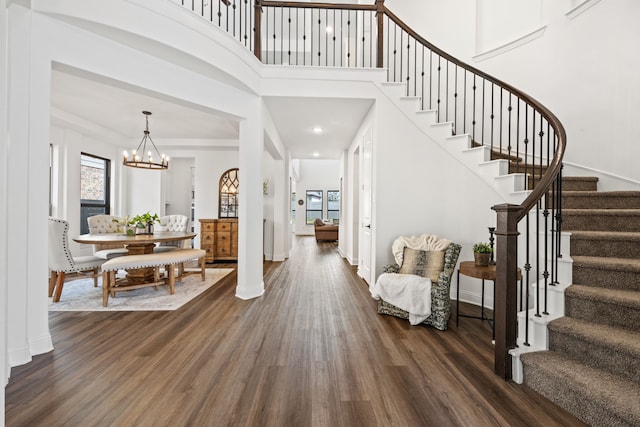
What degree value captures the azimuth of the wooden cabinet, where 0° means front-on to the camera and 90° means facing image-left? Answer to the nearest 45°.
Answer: approximately 0°

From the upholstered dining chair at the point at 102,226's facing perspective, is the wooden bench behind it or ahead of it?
ahead

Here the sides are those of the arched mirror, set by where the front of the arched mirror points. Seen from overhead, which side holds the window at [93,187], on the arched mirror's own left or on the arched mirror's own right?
on the arched mirror's own right

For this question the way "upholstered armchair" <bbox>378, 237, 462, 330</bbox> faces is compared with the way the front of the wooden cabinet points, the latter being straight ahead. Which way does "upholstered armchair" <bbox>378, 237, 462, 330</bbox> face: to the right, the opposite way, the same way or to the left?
to the right

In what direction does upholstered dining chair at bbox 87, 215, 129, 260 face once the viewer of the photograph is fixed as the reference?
facing the viewer and to the right of the viewer

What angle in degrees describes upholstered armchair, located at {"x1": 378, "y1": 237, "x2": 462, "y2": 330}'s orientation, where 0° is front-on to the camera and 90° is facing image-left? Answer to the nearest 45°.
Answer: approximately 45°

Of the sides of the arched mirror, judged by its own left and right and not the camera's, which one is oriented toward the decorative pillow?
front
